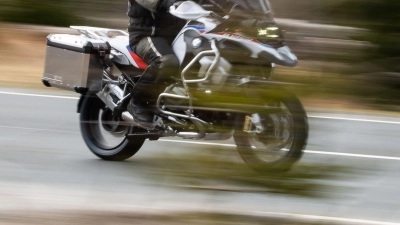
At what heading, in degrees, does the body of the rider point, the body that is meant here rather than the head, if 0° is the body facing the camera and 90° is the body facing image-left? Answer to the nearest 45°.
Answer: approximately 270°
